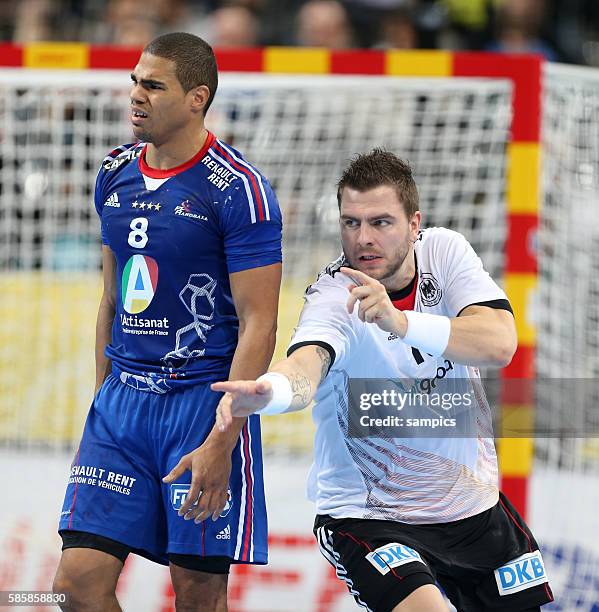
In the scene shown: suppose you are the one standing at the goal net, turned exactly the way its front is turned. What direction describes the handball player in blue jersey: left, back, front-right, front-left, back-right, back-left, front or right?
front

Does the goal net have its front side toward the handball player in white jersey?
yes

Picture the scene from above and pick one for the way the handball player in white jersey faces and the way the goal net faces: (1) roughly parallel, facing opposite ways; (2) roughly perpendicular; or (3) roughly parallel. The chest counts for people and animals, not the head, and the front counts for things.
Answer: roughly parallel

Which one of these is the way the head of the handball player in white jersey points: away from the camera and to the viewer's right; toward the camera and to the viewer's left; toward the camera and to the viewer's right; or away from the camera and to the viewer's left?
toward the camera and to the viewer's left

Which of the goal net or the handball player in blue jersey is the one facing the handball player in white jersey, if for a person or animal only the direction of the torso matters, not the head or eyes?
the goal net

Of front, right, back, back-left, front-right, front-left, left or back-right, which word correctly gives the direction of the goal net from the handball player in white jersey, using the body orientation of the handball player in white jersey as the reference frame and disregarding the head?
back

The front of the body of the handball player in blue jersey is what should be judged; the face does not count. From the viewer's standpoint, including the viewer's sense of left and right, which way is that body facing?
facing the viewer and to the left of the viewer

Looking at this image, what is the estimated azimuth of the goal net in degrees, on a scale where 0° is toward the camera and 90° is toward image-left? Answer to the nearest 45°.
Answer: approximately 0°

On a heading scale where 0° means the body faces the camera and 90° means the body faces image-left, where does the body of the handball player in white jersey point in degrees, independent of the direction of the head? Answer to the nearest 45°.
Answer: approximately 0°

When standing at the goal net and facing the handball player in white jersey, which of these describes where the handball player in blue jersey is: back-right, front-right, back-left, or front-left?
front-right

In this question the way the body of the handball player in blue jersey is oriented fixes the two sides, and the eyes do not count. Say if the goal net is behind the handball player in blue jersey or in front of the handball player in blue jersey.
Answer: behind

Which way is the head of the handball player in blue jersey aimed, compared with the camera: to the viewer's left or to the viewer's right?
to the viewer's left

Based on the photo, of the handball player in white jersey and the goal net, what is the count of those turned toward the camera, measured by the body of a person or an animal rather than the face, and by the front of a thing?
2

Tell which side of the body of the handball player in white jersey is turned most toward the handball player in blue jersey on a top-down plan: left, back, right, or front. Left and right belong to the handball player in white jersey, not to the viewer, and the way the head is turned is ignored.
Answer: right
